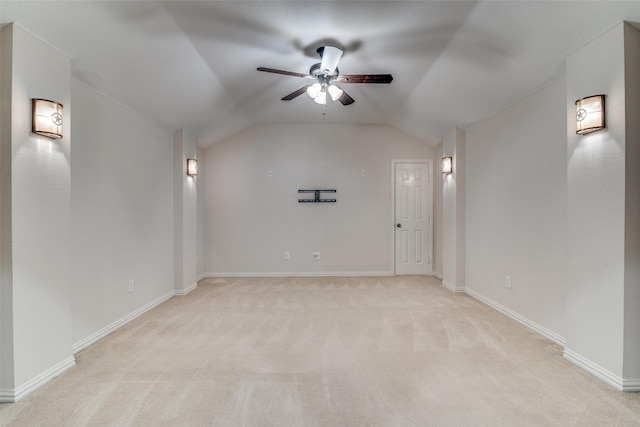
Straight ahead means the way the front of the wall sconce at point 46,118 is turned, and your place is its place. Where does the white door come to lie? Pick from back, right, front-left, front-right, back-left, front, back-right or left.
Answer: front-left

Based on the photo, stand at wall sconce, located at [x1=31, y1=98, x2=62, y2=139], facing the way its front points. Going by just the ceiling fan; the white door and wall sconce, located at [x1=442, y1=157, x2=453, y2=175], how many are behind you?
0

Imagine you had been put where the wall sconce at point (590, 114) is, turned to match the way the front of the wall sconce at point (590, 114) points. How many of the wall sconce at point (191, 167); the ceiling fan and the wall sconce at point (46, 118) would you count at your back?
0

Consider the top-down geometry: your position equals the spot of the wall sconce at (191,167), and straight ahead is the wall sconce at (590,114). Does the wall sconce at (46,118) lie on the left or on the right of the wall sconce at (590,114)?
right

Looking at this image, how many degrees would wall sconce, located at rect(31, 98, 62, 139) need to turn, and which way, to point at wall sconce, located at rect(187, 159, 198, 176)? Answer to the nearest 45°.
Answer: approximately 90° to its left

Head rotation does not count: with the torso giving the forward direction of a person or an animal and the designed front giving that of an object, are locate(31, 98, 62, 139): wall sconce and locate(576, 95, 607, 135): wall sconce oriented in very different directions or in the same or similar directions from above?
very different directions

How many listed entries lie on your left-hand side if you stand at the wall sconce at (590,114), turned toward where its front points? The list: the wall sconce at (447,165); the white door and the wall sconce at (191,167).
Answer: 0

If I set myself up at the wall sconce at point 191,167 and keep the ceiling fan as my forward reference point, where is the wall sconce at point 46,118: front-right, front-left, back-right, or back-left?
front-right

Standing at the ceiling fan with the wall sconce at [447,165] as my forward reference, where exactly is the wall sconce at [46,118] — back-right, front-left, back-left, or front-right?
back-left

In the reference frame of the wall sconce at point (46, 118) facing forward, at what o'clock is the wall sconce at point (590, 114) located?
the wall sconce at point (590, 114) is roughly at 12 o'clock from the wall sconce at point (46, 118).

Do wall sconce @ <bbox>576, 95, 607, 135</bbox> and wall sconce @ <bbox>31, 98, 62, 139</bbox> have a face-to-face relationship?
yes

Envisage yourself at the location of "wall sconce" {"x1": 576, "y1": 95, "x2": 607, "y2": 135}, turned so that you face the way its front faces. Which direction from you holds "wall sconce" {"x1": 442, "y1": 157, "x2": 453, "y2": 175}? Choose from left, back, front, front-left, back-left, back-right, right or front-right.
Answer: right

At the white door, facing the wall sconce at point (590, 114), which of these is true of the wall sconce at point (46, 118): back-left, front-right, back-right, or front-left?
front-right

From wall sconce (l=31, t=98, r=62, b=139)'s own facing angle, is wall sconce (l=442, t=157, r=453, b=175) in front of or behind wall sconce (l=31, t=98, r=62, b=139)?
in front

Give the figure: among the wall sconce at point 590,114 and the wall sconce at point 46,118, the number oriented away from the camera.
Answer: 0

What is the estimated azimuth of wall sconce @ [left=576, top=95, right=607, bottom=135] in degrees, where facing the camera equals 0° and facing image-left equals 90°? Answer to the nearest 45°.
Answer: approximately 45°

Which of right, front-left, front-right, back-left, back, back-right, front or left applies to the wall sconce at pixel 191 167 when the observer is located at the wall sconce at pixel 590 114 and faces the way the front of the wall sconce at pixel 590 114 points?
front-right

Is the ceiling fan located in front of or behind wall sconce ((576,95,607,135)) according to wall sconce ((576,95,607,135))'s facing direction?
in front

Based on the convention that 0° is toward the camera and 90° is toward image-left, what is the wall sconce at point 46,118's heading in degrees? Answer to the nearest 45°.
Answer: approximately 315°

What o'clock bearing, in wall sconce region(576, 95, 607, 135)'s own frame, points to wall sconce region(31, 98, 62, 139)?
wall sconce region(31, 98, 62, 139) is roughly at 12 o'clock from wall sconce region(576, 95, 607, 135).
